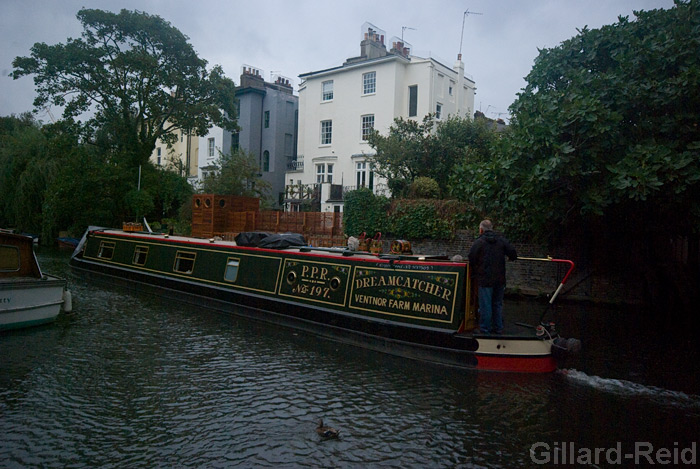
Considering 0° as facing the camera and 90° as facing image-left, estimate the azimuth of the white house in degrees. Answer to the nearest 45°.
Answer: approximately 45°

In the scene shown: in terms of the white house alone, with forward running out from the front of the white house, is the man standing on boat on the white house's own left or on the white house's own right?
on the white house's own left

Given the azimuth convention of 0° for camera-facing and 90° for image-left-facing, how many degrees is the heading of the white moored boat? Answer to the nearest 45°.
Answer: approximately 270°

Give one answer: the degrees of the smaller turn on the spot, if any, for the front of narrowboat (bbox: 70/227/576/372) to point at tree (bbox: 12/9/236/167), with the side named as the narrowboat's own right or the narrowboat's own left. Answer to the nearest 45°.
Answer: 0° — it already faces it

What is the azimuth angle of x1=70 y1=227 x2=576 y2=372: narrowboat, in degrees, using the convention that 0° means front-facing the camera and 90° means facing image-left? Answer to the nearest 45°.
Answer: approximately 135°

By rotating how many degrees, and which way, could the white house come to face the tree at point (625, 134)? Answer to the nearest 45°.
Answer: approximately 45° to its left

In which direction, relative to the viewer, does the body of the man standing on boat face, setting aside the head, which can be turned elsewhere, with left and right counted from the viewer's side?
facing away from the viewer and to the left of the viewer
